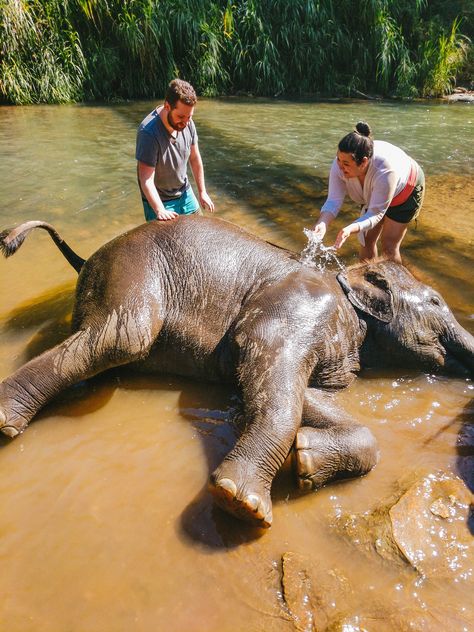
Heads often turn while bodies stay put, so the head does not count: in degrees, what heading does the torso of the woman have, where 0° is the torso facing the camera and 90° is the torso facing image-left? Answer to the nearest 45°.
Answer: approximately 45°

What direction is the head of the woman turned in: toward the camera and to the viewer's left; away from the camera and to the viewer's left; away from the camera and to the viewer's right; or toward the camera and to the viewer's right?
toward the camera and to the viewer's left

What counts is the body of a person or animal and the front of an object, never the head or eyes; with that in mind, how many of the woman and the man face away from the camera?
0

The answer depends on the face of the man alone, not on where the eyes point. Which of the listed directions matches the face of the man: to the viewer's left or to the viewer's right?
to the viewer's right

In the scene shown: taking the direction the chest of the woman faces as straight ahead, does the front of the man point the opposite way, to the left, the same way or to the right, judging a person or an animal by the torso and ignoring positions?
to the left

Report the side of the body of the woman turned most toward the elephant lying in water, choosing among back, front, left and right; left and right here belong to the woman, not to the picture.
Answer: front

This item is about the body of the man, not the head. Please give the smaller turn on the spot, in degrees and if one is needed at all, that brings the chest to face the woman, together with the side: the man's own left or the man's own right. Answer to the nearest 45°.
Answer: approximately 45° to the man's own left
